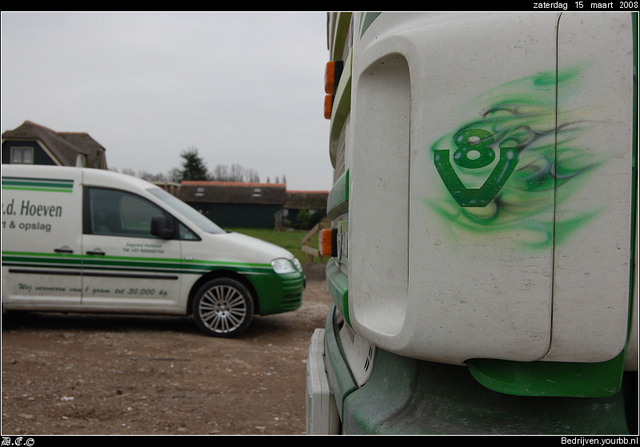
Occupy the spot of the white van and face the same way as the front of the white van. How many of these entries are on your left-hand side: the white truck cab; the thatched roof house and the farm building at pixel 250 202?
2

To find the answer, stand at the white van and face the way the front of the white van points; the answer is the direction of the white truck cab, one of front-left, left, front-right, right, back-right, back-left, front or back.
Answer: right

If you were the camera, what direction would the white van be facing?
facing to the right of the viewer

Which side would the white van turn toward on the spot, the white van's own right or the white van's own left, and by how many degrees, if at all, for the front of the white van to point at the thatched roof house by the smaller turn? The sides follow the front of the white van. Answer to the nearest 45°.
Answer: approximately 90° to the white van's own left

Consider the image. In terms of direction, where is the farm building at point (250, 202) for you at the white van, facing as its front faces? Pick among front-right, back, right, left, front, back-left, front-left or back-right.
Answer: left
